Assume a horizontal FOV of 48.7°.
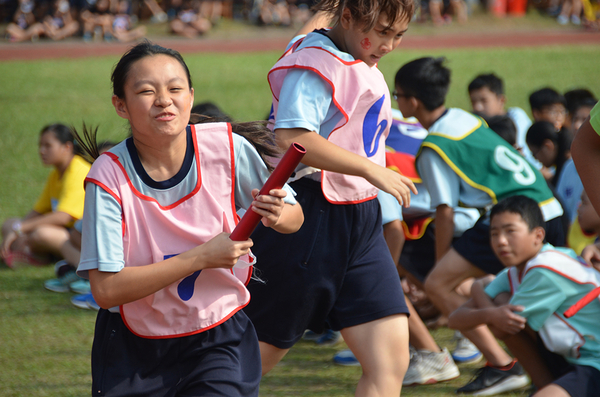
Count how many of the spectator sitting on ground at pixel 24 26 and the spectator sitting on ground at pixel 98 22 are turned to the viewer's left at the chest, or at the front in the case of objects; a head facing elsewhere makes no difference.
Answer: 0

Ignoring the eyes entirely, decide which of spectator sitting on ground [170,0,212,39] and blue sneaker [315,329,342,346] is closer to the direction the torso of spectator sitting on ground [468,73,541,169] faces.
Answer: the blue sneaker

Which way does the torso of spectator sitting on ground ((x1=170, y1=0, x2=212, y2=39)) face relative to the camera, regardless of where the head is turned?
toward the camera

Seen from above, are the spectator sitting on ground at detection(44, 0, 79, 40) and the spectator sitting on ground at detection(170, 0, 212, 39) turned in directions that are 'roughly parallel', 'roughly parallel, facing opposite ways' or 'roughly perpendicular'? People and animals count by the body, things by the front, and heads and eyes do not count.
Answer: roughly parallel

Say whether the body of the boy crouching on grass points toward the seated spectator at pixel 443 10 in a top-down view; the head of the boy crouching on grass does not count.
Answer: no

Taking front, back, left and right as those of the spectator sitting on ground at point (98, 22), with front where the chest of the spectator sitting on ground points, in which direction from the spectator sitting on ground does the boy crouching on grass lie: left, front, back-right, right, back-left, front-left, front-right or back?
front

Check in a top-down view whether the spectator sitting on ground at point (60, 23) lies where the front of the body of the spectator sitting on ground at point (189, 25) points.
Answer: no

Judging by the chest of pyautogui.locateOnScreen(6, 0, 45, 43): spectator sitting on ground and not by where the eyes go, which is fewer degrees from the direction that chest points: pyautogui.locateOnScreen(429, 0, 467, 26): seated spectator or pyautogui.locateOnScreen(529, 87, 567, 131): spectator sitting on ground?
the spectator sitting on ground

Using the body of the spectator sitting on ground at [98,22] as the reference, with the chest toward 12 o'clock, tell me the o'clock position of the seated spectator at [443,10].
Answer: The seated spectator is roughly at 9 o'clock from the spectator sitting on ground.

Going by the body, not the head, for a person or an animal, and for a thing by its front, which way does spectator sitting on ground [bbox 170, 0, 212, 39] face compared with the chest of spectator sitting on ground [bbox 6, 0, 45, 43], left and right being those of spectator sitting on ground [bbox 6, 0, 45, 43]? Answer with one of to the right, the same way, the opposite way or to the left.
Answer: the same way

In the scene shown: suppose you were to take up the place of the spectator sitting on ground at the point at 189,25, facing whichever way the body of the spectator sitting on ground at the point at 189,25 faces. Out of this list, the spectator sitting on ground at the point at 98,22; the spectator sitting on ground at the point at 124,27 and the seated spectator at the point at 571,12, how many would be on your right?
2

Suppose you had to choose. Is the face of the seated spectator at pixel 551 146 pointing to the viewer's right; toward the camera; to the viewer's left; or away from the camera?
to the viewer's left

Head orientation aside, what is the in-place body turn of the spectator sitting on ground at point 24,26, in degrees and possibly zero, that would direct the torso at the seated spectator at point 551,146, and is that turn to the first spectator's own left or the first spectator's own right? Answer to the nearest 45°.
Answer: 0° — they already face them

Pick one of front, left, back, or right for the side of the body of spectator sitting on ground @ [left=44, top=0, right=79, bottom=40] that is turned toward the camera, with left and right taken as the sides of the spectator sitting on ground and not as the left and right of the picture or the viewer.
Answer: front

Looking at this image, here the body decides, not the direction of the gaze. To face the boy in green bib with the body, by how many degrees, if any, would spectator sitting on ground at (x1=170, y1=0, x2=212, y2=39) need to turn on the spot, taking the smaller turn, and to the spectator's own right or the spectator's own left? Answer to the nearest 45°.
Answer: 0° — they already face them

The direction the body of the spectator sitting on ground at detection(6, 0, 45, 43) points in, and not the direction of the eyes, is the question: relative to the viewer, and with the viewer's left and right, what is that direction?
facing the viewer
